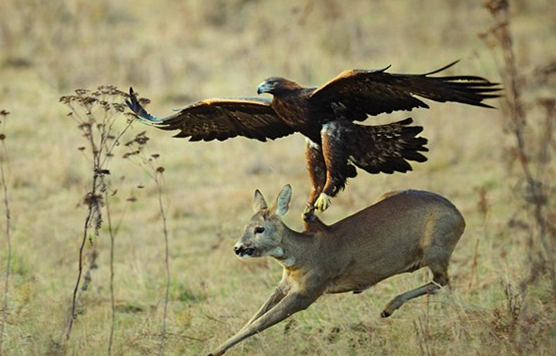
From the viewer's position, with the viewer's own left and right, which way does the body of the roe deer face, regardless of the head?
facing to the left of the viewer

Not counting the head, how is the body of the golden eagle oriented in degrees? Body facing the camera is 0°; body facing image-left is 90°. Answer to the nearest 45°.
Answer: approximately 45°
